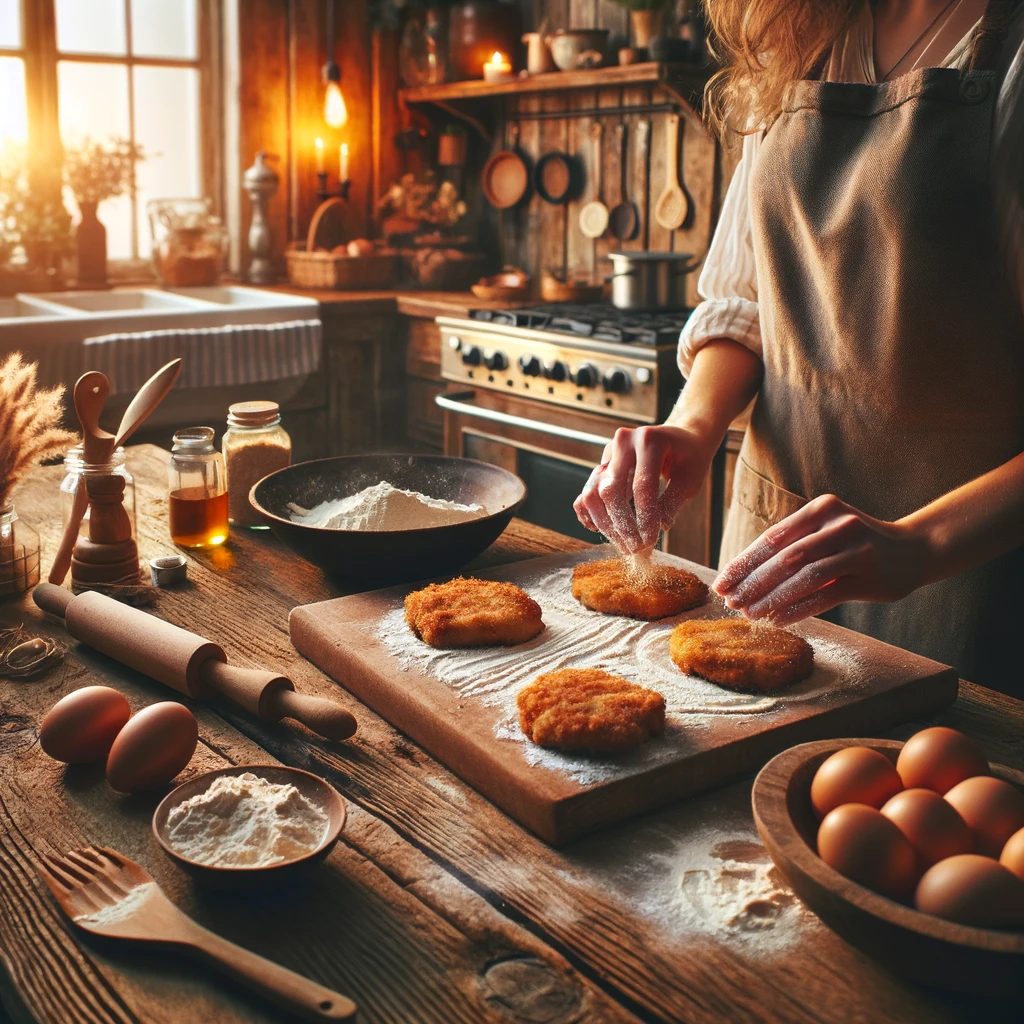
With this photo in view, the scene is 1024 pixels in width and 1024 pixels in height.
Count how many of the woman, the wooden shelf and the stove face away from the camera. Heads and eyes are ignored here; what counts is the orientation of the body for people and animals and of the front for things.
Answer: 0

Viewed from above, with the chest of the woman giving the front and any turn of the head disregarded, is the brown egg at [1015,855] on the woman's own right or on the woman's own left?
on the woman's own left

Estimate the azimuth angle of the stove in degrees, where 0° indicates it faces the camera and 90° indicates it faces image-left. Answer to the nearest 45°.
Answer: approximately 45°

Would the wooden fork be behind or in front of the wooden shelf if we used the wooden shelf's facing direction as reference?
in front

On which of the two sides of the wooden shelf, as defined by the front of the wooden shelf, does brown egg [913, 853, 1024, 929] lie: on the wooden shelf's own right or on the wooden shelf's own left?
on the wooden shelf's own left

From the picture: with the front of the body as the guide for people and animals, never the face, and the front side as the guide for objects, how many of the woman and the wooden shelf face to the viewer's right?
0

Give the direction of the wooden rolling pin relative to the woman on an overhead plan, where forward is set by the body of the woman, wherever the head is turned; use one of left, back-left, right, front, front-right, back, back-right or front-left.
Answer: front

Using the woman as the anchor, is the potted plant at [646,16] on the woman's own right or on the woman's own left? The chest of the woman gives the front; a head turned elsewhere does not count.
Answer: on the woman's own right

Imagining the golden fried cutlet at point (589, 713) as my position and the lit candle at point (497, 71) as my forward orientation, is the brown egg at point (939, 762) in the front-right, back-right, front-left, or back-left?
back-right

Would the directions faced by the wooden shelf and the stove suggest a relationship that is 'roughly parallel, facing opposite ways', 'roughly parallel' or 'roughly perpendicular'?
roughly parallel

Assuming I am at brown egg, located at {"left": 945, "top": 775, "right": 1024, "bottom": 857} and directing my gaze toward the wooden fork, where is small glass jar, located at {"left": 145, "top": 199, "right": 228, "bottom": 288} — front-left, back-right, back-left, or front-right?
front-right
